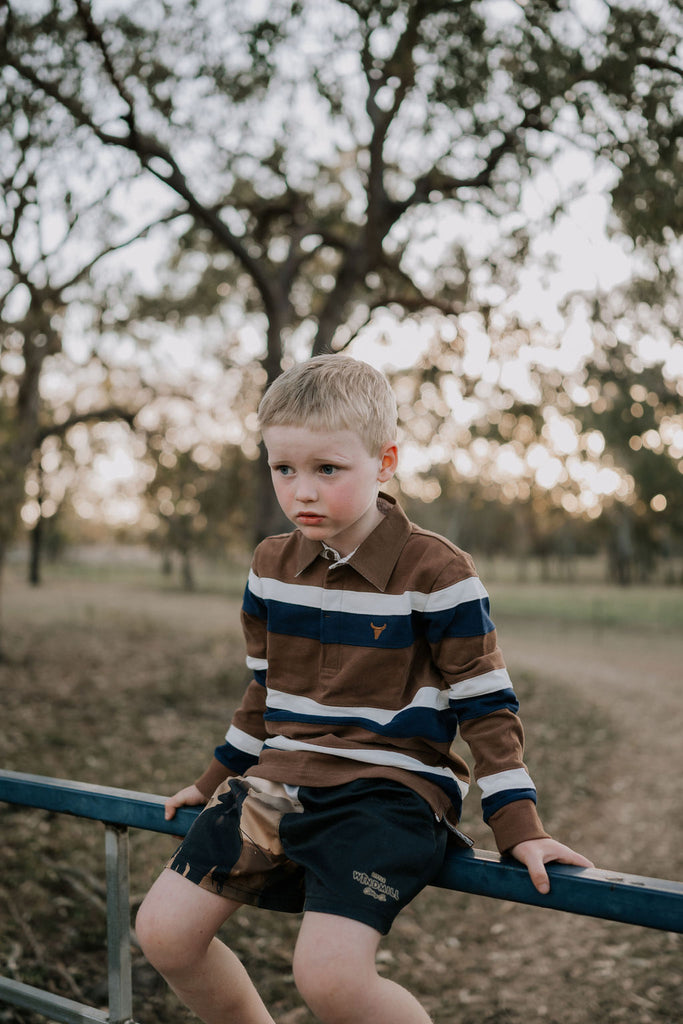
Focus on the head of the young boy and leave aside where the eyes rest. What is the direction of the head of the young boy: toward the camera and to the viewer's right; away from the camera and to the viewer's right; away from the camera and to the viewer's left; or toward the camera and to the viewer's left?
toward the camera and to the viewer's left

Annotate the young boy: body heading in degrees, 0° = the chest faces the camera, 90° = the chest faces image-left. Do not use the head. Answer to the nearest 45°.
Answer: approximately 45°
